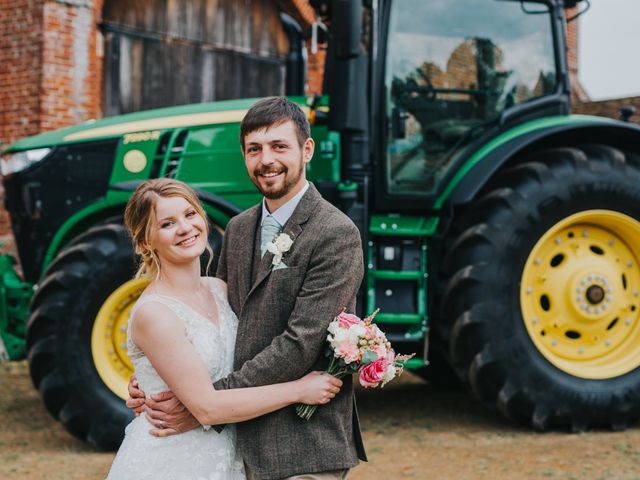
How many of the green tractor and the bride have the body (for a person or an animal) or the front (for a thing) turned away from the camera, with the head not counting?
0

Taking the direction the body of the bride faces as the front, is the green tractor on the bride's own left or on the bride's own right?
on the bride's own left

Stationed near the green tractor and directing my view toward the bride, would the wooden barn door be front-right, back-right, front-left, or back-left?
back-right

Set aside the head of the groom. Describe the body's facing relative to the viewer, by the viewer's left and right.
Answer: facing the viewer and to the left of the viewer

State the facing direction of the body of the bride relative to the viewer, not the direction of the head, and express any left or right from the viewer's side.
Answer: facing the viewer and to the right of the viewer

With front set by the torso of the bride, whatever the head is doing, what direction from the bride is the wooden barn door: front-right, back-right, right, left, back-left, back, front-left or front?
back-left

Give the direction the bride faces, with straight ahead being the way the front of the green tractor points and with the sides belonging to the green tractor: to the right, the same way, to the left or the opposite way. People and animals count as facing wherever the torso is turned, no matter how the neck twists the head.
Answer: to the left

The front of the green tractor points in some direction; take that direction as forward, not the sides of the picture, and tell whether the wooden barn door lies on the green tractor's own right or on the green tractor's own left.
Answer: on the green tractor's own right

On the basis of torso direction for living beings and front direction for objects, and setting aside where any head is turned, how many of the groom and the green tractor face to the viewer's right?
0

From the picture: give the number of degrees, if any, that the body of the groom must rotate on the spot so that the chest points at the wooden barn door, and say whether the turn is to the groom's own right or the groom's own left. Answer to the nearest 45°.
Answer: approximately 135° to the groom's own right

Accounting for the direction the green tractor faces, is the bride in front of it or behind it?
in front
